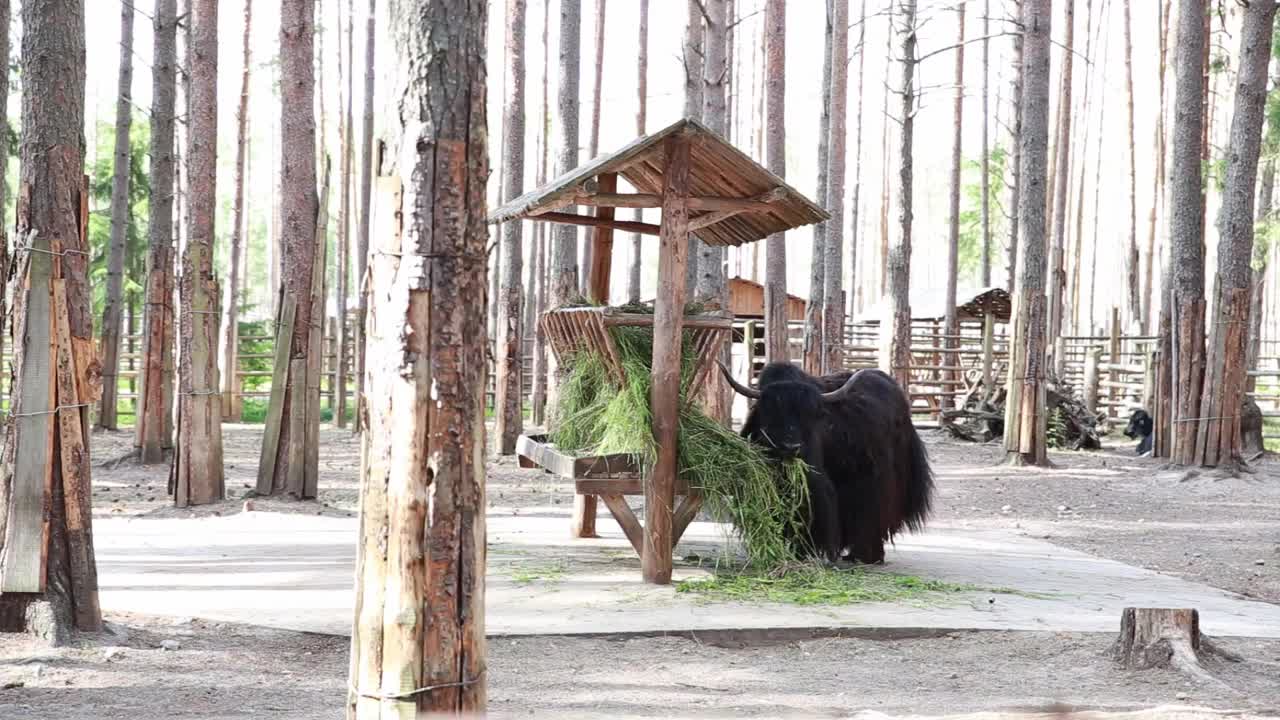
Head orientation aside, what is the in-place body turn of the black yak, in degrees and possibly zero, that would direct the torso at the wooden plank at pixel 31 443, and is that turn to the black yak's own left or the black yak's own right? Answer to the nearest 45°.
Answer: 0° — it already faces it

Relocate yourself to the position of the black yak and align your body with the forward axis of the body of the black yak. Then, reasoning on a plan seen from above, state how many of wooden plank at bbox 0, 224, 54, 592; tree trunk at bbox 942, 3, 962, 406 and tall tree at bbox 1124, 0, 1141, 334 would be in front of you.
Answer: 1

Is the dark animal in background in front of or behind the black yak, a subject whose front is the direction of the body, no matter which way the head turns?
behind

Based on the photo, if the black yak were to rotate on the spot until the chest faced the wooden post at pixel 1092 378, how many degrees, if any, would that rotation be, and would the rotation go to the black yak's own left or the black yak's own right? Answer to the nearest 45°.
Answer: approximately 135° to the black yak's own right

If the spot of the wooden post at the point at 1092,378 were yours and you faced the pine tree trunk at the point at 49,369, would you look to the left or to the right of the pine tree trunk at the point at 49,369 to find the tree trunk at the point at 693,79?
right

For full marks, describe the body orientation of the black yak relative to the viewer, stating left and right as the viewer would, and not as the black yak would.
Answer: facing the viewer and to the left of the viewer

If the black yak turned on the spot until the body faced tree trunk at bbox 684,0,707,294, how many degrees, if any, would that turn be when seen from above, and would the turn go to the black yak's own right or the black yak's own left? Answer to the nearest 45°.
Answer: approximately 135° to the black yak's own right

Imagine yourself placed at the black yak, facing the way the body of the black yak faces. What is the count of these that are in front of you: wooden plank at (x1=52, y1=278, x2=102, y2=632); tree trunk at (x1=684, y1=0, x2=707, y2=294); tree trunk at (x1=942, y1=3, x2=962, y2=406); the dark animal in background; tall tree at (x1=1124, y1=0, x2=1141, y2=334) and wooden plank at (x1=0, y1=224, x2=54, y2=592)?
2

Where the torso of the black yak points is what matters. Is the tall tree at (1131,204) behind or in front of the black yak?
behind

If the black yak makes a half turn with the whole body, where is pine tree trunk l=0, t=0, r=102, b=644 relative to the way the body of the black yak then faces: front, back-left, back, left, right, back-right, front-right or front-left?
back

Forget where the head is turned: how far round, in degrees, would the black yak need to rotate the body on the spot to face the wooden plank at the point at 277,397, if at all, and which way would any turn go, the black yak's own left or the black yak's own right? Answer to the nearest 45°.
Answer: approximately 45° to the black yak's own right

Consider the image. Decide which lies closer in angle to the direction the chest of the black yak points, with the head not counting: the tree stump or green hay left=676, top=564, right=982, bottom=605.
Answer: the green hay

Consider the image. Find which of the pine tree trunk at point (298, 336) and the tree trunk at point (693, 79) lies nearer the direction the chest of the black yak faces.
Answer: the pine tree trunk

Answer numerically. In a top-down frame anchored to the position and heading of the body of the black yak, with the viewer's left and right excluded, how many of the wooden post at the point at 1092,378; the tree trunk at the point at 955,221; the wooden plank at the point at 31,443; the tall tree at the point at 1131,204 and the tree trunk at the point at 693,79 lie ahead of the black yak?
1

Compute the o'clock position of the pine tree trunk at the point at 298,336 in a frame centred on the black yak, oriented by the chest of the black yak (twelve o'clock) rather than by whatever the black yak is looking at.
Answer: The pine tree trunk is roughly at 2 o'clock from the black yak.

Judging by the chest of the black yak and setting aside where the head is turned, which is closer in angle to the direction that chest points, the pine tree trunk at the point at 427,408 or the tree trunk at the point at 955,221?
the pine tree trunk

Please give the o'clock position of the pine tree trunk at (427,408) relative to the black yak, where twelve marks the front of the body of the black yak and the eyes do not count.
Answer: The pine tree trunk is roughly at 11 o'clock from the black yak.

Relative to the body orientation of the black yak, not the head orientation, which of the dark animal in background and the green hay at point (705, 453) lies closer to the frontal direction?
the green hay

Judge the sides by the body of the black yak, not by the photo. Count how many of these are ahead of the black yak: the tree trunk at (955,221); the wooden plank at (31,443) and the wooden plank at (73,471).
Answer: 2

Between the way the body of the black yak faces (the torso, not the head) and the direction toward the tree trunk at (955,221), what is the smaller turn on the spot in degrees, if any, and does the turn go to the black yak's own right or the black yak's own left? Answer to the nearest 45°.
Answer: approximately 135° to the black yak's own right
